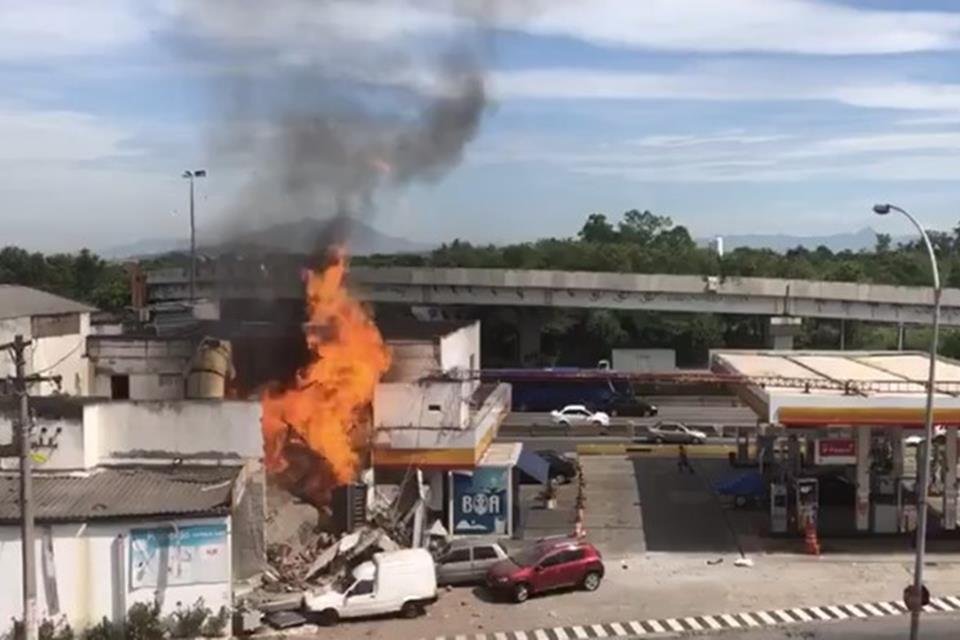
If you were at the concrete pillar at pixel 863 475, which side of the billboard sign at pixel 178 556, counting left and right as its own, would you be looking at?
left

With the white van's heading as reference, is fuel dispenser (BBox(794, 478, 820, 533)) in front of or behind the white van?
behind

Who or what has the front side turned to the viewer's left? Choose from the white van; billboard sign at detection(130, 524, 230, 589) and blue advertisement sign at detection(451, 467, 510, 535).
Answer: the white van

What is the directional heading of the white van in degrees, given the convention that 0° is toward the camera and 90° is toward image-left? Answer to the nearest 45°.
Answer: approximately 90°

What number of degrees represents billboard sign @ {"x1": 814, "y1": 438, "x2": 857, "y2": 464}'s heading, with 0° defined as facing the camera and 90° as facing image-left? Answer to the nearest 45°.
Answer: approximately 0°

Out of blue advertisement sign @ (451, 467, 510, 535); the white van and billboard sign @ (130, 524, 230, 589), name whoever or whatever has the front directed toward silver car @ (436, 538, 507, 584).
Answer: the blue advertisement sign

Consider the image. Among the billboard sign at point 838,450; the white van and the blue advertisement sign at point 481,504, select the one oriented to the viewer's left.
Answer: the white van

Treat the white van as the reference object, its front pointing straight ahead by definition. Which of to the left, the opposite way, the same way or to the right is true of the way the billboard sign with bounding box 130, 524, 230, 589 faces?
to the left

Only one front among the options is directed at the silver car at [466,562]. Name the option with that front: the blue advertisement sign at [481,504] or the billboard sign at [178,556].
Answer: the blue advertisement sign

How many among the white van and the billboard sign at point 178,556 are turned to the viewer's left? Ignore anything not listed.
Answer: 1
